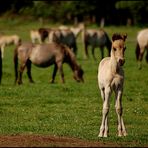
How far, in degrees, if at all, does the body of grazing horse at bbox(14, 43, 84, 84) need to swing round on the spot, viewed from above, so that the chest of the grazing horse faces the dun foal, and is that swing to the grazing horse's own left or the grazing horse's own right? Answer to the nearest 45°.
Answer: approximately 90° to the grazing horse's own right

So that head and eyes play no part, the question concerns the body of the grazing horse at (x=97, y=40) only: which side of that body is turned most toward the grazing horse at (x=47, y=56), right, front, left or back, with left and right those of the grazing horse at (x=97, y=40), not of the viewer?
right

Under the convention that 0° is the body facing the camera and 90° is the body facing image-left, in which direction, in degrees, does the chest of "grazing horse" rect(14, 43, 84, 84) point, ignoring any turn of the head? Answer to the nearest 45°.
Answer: approximately 270°
